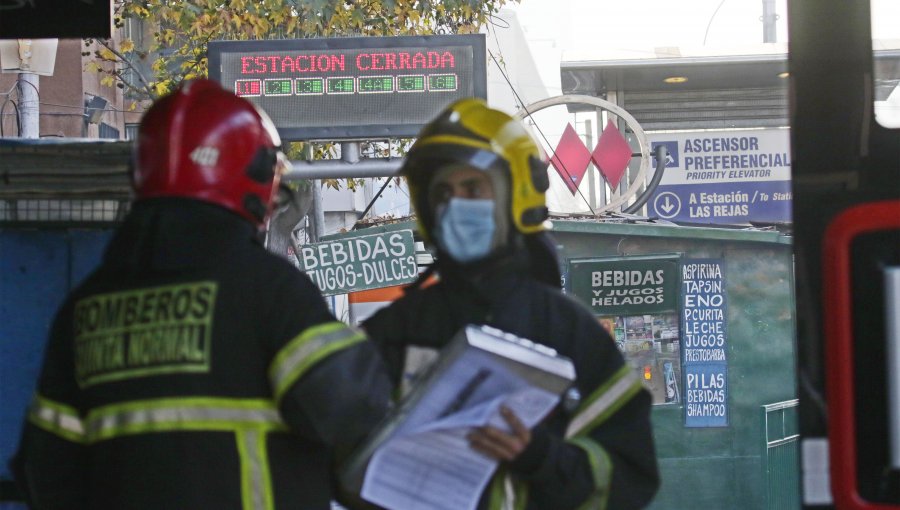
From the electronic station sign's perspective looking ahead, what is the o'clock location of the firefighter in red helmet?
The firefighter in red helmet is roughly at 12 o'clock from the electronic station sign.

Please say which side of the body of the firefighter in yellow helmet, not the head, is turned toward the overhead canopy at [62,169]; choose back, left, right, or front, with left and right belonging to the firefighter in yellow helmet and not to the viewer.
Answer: right

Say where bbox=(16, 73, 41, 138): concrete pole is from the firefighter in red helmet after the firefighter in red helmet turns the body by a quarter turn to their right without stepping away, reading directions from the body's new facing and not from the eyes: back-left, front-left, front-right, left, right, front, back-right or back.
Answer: back-left

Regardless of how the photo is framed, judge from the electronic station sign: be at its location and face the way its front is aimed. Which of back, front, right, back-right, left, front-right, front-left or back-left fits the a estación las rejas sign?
back-left

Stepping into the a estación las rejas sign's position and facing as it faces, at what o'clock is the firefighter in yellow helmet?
The firefighter in yellow helmet is roughly at 12 o'clock from a estación las rejas sign.

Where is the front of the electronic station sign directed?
toward the camera

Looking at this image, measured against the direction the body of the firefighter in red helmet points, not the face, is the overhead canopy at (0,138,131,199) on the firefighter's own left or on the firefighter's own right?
on the firefighter's own left

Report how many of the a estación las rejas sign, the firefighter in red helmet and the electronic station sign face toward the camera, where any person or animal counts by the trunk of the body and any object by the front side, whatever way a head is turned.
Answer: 2

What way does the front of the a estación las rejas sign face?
toward the camera

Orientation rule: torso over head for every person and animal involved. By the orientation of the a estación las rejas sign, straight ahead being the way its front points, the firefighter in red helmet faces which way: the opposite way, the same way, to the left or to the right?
the opposite way

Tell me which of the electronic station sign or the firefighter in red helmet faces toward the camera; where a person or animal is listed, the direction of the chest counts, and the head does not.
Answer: the electronic station sign

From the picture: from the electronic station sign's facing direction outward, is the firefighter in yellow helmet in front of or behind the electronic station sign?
in front

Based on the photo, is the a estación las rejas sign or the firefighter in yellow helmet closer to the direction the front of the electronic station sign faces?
the firefighter in yellow helmet

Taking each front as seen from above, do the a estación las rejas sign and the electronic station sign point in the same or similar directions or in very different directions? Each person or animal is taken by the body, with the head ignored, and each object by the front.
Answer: same or similar directions

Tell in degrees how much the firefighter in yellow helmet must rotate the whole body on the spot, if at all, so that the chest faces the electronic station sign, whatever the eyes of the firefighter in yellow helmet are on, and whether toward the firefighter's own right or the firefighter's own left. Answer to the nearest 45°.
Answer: approximately 135° to the firefighter's own right

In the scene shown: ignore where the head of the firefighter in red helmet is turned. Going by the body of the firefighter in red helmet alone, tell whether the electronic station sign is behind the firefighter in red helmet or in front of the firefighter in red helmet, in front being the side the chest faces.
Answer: in front
